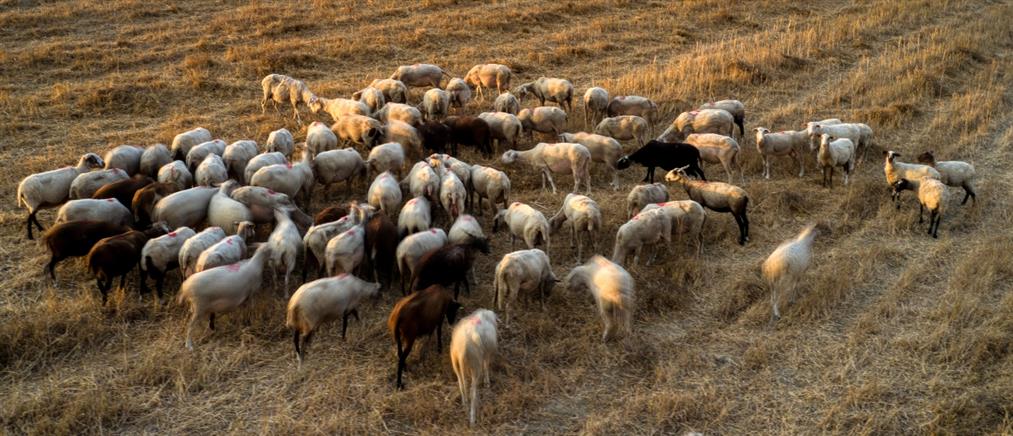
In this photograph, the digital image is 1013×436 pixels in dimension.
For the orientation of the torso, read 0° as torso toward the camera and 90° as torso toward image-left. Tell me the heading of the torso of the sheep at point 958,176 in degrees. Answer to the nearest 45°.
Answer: approximately 90°

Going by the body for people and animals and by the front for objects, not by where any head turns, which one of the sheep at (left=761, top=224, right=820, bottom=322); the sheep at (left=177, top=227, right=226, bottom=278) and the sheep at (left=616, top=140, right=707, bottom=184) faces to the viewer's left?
the sheep at (left=616, top=140, right=707, bottom=184)

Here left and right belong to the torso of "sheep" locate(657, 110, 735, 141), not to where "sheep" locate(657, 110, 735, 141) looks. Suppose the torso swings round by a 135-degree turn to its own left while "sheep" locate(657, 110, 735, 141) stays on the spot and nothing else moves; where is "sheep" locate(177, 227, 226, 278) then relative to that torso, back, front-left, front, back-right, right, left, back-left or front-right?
right

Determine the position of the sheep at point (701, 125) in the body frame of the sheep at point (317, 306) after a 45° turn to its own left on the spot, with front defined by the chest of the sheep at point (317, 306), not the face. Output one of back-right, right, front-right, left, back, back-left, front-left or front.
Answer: front-right

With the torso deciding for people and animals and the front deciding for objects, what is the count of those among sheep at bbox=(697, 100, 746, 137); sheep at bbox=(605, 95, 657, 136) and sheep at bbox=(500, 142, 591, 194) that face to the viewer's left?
3

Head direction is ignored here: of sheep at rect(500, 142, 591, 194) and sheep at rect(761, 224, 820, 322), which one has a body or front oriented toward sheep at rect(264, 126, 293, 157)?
sheep at rect(500, 142, 591, 194)

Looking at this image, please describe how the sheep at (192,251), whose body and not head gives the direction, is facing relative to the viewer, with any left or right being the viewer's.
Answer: facing away from the viewer and to the right of the viewer

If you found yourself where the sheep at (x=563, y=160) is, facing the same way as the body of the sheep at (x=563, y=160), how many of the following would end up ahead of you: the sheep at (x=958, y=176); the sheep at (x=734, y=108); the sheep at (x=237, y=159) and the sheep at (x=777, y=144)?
1

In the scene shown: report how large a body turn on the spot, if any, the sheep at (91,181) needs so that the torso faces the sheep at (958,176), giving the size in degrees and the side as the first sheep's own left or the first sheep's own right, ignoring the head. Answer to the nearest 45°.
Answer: approximately 45° to the first sheep's own right

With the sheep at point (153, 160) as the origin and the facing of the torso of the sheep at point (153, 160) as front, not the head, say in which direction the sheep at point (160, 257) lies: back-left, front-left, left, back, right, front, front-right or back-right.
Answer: back-right

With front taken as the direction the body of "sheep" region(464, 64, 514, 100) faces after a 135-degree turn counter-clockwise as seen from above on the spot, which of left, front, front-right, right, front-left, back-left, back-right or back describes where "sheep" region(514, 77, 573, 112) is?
front

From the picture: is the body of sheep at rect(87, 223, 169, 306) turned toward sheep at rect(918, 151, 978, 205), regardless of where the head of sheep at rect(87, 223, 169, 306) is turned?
no
